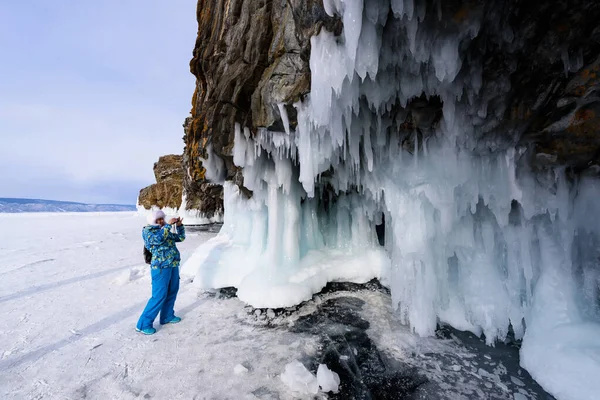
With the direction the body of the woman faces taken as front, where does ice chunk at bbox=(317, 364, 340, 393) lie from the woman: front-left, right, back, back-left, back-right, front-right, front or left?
front

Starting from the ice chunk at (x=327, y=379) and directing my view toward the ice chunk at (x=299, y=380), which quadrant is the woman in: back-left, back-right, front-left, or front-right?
front-right

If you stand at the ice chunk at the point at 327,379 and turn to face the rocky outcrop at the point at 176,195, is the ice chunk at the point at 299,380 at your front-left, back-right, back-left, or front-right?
front-left

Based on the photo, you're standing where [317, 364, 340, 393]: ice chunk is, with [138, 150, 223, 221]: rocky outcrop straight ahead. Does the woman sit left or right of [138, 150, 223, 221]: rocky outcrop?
left

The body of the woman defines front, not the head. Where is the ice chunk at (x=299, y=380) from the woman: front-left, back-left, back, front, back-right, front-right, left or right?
front
